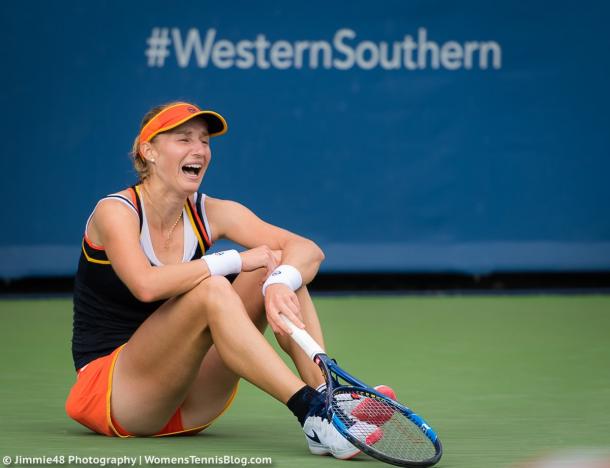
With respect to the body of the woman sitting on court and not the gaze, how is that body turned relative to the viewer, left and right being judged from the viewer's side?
facing the viewer and to the right of the viewer

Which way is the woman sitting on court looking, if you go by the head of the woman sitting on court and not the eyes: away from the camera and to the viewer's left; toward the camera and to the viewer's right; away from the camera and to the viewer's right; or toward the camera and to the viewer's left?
toward the camera and to the viewer's right
